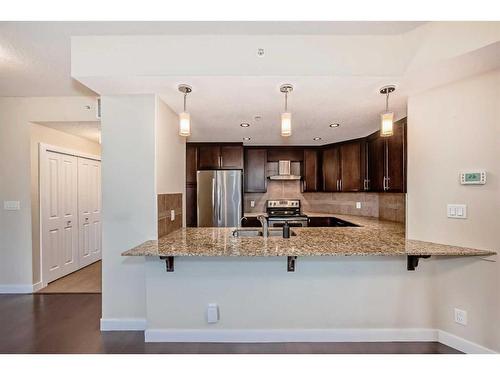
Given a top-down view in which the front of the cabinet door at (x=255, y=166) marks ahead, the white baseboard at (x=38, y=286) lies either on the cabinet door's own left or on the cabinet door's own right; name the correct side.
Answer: on the cabinet door's own right

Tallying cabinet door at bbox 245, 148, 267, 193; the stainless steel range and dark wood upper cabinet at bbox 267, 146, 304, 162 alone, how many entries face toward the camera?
3

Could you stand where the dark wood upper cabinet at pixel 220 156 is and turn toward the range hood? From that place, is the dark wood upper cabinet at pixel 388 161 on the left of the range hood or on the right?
right

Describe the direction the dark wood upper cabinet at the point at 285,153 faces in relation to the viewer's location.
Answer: facing the viewer

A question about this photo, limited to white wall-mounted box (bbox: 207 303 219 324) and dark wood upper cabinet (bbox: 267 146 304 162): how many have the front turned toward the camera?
2

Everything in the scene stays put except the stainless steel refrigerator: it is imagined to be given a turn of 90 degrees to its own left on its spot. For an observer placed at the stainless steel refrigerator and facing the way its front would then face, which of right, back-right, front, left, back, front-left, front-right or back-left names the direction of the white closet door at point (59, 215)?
back

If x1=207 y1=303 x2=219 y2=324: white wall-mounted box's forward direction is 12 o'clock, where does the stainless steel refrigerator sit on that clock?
The stainless steel refrigerator is roughly at 6 o'clock from the white wall-mounted box.

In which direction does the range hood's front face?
toward the camera

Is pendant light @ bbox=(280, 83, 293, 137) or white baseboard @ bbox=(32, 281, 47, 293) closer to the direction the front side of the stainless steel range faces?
the pendant light

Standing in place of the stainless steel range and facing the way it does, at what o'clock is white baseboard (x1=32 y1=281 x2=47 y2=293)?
The white baseboard is roughly at 2 o'clock from the stainless steel range.

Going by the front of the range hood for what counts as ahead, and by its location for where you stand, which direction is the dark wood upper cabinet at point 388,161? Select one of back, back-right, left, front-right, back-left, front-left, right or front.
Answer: front-left

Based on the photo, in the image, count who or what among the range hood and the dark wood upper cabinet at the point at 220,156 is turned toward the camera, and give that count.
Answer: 2

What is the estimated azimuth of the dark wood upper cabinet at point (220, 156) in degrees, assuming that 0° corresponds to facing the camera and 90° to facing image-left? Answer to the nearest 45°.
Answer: approximately 0°

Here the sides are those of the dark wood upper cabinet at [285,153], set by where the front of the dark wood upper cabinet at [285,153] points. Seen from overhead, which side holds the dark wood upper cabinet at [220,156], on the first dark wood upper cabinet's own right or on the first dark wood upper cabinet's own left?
on the first dark wood upper cabinet's own right

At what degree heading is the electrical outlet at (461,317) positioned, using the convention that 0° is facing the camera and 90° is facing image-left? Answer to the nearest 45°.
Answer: approximately 45°

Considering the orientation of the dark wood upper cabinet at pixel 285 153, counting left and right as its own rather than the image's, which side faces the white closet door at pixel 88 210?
right

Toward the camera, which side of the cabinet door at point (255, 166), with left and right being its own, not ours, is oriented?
front

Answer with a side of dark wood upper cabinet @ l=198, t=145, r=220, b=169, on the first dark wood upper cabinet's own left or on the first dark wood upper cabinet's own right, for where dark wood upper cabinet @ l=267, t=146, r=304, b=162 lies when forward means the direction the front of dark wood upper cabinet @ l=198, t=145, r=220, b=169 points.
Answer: on the first dark wood upper cabinet's own left
